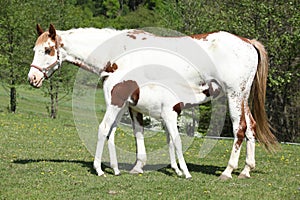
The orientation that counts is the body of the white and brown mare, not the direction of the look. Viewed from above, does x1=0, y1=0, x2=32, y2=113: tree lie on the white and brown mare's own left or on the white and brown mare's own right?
on the white and brown mare's own right

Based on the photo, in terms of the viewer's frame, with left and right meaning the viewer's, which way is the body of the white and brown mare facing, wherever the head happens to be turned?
facing to the left of the viewer
